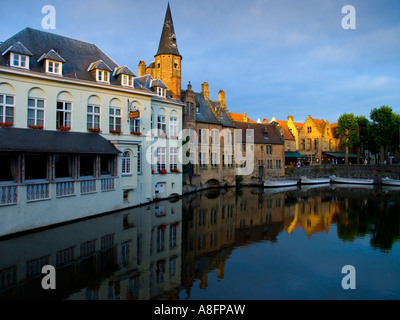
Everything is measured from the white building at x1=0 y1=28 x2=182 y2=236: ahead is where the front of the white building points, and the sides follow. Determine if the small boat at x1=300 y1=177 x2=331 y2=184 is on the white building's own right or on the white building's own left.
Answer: on the white building's own left

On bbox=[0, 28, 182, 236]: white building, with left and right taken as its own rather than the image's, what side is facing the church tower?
left

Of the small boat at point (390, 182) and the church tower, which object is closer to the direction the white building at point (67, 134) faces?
the small boat

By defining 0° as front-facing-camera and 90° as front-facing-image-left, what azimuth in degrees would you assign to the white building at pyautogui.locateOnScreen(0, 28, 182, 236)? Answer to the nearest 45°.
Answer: approximately 315°

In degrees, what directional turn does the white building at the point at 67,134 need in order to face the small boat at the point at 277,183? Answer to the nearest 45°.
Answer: approximately 90° to its left
